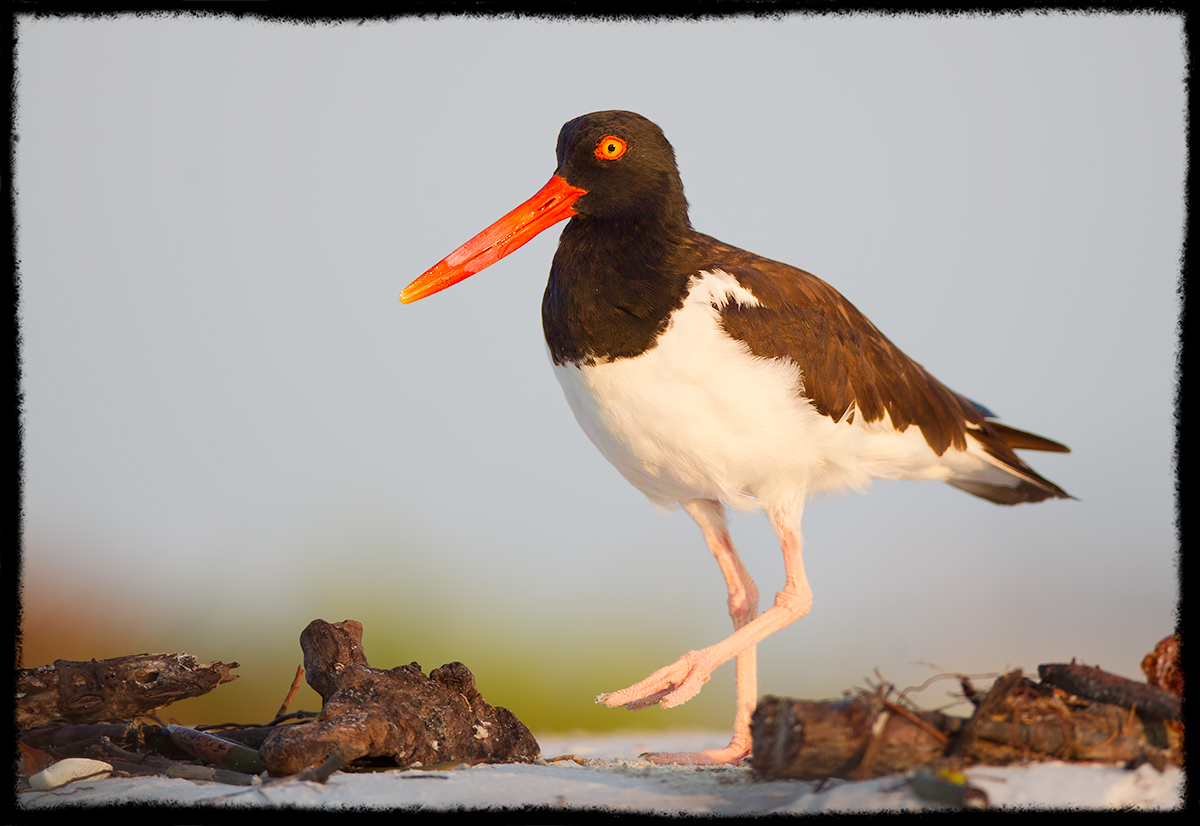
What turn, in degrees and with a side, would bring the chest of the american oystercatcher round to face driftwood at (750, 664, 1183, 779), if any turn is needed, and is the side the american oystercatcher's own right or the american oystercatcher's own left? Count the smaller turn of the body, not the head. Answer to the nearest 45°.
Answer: approximately 135° to the american oystercatcher's own left

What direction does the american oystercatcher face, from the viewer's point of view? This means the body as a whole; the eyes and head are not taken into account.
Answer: to the viewer's left

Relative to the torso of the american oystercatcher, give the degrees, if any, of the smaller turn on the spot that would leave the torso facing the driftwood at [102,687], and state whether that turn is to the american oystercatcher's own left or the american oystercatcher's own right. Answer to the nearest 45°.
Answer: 0° — it already faces it

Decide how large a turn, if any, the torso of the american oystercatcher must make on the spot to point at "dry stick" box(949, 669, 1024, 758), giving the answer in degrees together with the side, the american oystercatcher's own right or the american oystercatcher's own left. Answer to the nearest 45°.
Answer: approximately 135° to the american oystercatcher's own left

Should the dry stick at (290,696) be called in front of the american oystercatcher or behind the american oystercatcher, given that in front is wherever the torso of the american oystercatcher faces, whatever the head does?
in front

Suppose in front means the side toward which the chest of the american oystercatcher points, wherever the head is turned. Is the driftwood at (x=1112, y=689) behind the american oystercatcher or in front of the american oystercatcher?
behind
